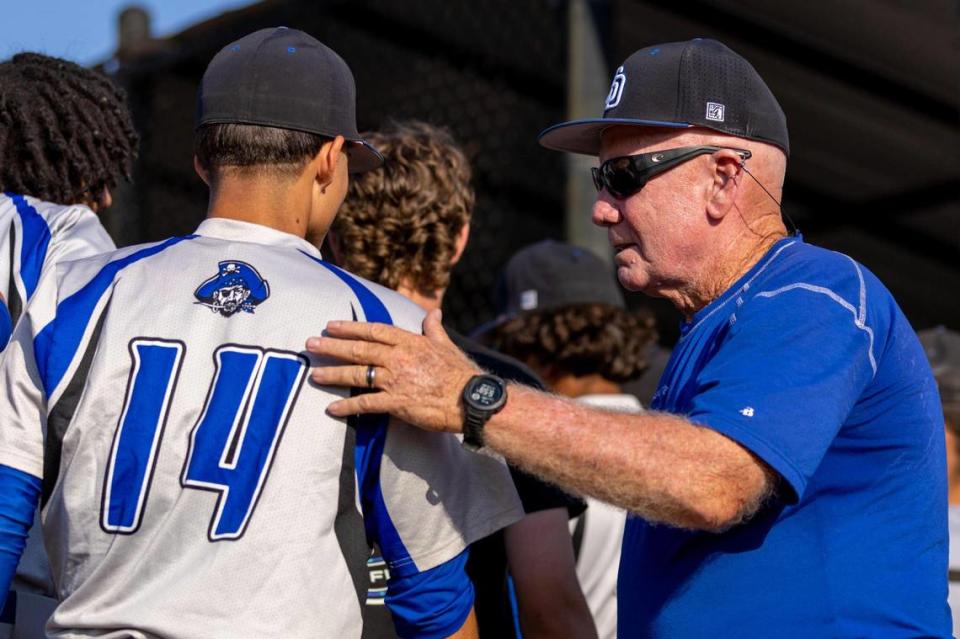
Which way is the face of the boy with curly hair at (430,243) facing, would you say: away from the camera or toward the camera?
away from the camera

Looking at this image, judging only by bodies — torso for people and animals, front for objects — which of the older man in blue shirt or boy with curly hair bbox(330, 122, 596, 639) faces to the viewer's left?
the older man in blue shirt

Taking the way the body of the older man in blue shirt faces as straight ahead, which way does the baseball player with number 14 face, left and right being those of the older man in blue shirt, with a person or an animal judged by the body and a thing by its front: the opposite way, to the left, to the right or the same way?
to the right

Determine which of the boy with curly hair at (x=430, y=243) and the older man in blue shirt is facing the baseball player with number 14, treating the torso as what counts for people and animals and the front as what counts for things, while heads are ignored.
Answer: the older man in blue shirt

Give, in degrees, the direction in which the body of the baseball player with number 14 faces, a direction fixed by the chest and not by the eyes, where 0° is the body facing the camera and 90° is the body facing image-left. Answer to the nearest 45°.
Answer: approximately 180°

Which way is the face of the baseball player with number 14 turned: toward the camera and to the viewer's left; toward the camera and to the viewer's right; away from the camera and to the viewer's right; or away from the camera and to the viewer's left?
away from the camera and to the viewer's right

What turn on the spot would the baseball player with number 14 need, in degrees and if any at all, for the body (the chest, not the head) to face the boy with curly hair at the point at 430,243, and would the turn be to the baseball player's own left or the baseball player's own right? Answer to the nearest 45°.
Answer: approximately 45° to the baseball player's own right

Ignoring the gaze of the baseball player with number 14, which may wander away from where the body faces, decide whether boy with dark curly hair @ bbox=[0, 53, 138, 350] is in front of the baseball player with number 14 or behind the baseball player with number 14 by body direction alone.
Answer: in front

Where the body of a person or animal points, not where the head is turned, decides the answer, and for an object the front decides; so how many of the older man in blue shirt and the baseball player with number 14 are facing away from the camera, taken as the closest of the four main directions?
1

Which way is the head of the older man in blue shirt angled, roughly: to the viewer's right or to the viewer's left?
to the viewer's left

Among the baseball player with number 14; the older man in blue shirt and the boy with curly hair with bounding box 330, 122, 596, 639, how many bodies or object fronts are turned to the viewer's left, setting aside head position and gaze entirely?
1

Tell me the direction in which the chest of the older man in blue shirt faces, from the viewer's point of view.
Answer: to the viewer's left

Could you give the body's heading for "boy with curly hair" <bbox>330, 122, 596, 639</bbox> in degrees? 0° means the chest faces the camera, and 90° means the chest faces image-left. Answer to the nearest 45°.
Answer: approximately 225°

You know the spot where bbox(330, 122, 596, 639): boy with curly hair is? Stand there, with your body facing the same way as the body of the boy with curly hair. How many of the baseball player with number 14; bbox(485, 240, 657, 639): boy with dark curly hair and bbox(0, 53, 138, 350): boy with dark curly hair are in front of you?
1

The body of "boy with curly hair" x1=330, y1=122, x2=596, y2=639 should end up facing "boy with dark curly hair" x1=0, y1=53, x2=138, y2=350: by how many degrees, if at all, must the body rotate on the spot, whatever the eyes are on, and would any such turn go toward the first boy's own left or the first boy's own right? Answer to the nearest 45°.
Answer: approximately 135° to the first boy's own left
